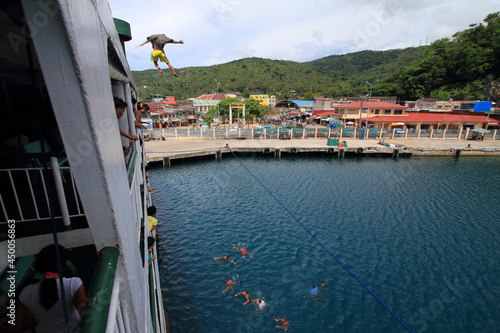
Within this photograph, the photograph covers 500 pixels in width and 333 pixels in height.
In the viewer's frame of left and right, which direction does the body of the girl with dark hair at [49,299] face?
facing away from the viewer

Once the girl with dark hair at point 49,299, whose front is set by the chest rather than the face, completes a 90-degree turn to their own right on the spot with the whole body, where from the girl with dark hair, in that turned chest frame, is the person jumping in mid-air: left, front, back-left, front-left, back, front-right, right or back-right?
front-left

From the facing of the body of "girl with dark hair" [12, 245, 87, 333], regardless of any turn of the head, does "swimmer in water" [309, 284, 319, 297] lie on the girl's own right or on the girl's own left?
on the girl's own right

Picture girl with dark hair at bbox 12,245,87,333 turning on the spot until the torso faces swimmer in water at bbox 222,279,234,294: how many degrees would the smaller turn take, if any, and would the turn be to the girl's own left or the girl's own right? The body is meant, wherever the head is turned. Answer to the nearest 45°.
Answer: approximately 45° to the girl's own right

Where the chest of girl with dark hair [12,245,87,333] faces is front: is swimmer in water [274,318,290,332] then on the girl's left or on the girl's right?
on the girl's right

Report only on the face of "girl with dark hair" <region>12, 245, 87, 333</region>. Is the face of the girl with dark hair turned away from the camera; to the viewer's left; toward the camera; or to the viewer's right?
away from the camera

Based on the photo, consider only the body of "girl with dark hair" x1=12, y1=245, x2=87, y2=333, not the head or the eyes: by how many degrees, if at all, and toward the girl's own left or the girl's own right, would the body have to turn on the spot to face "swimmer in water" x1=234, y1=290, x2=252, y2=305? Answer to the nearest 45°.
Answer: approximately 45° to the girl's own right
